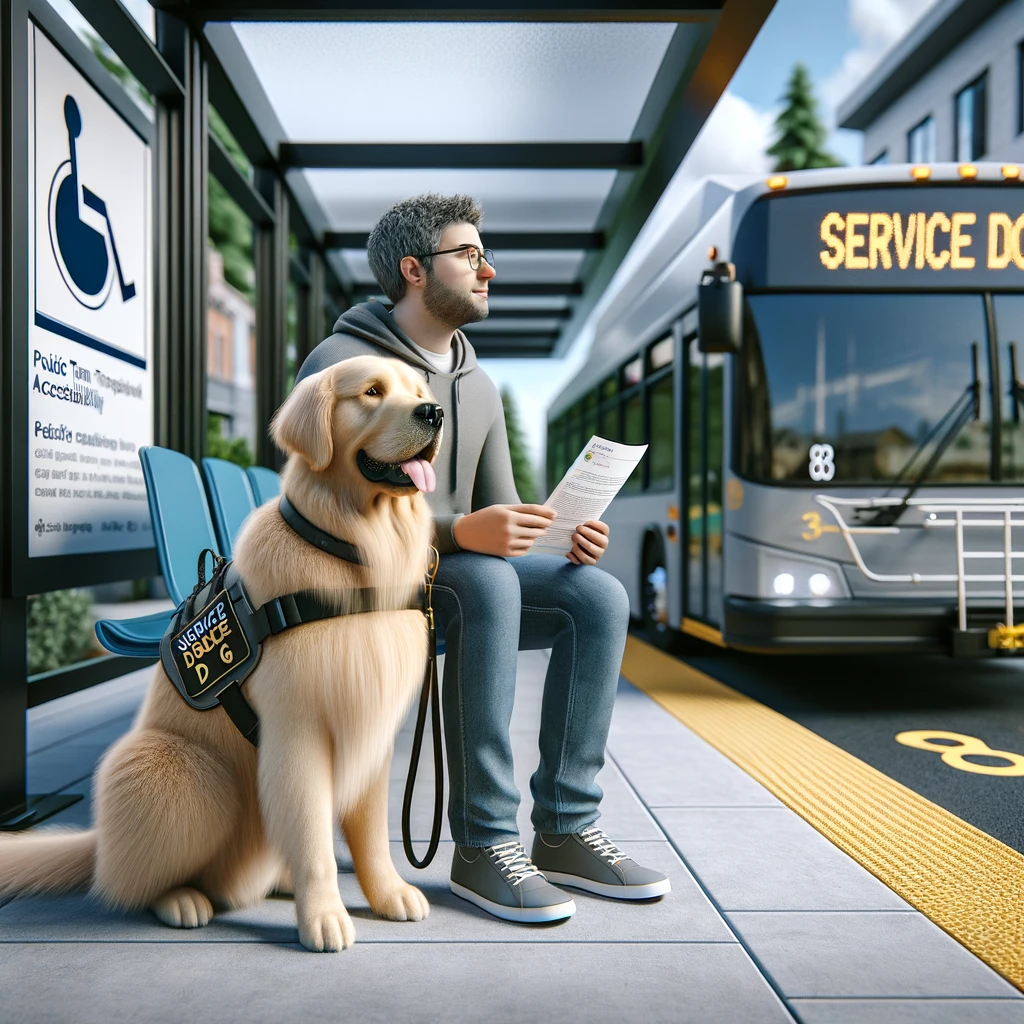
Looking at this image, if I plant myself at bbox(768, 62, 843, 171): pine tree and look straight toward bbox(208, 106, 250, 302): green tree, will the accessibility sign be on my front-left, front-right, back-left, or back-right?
front-left

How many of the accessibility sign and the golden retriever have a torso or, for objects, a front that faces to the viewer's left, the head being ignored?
0

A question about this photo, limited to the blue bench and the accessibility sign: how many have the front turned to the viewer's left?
0

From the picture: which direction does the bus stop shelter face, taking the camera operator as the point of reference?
facing to the right of the viewer

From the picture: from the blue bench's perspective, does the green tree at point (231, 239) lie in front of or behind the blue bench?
behind

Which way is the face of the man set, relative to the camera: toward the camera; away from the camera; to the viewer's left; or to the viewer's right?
to the viewer's right

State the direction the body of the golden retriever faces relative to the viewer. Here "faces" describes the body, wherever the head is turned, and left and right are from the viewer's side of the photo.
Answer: facing the viewer and to the right of the viewer

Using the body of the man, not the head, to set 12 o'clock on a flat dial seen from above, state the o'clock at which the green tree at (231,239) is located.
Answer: The green tree is roughly at 7 o'clock from the man.
